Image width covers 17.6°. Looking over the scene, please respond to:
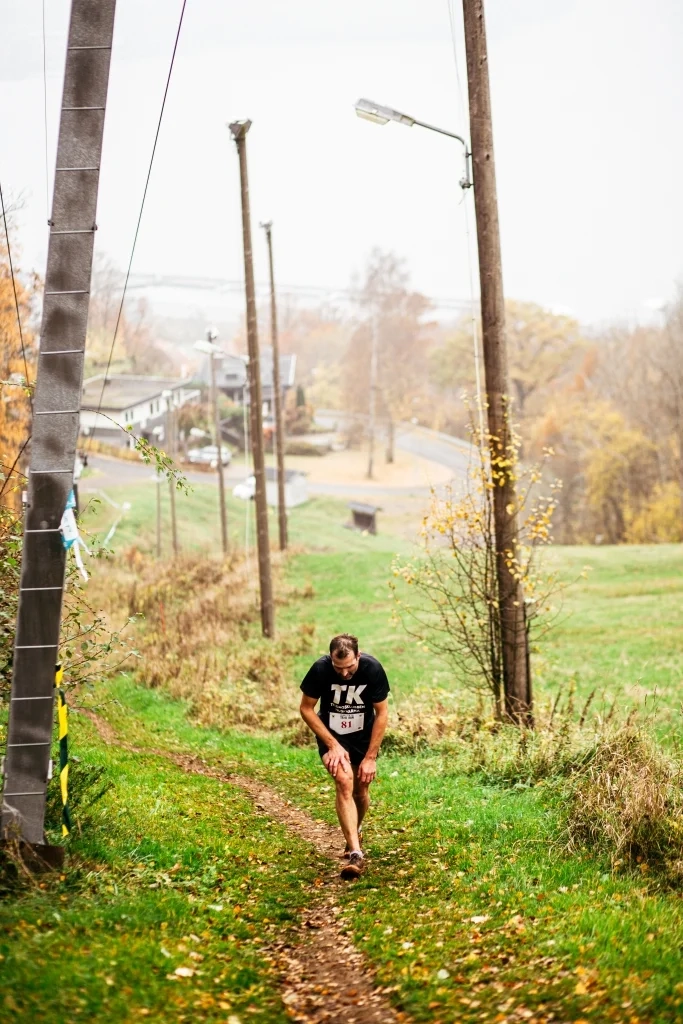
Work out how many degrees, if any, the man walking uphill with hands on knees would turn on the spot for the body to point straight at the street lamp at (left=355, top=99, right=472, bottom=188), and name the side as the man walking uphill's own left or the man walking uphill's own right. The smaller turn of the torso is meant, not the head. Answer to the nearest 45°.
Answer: approximately 180°

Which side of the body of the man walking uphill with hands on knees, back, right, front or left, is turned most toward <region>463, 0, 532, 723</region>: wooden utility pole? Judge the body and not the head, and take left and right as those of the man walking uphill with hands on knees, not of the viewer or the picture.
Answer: back

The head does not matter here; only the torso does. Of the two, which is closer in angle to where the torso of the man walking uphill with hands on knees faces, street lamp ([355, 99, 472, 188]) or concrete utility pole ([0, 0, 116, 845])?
the concrete utility pole

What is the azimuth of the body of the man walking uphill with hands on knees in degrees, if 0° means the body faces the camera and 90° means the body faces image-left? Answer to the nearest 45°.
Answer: approximately 0°

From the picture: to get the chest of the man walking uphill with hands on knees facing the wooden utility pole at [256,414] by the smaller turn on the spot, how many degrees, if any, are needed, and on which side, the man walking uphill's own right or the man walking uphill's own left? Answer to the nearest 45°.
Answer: approximately 180°
